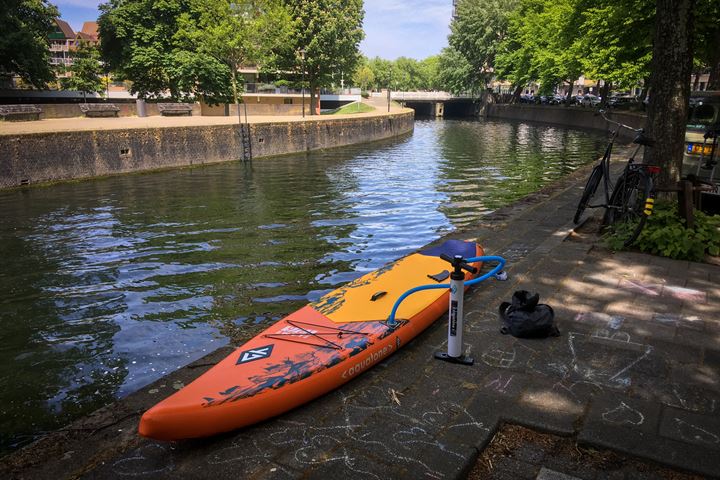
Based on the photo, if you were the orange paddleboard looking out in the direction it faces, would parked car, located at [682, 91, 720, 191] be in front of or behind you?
behind

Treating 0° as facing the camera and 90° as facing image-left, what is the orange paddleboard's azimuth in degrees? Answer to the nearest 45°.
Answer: approximately 45°

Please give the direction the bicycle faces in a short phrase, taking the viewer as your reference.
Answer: facing away from the viewer and to the left of the viewer

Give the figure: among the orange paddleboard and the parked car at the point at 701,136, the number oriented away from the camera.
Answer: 1

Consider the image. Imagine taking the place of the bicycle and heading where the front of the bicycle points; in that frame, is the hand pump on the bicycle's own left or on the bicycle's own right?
on the bicycle's own left

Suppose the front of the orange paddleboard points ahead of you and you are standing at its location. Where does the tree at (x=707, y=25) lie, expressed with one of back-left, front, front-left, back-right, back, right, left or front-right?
back

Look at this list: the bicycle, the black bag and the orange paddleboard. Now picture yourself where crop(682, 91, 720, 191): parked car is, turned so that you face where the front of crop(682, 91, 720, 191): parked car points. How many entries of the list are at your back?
3

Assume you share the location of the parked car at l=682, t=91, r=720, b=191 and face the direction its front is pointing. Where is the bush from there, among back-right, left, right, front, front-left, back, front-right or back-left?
back

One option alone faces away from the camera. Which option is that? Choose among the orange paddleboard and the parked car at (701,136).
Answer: the parked car

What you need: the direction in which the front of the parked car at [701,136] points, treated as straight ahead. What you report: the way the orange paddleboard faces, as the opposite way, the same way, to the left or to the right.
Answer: the opposite way

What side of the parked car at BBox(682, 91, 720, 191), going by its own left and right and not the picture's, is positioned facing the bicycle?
back

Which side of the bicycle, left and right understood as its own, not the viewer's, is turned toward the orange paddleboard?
left

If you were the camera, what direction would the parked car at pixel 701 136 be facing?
facing away from the viewer
